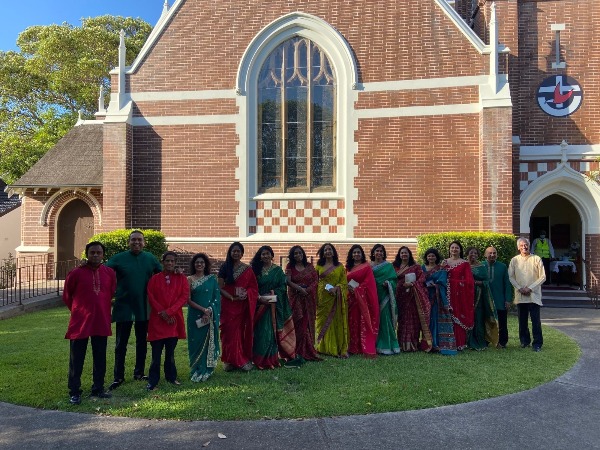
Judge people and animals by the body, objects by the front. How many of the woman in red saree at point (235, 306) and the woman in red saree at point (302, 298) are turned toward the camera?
2

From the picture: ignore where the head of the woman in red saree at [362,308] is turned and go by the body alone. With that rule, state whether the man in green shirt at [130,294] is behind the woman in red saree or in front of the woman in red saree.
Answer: in front

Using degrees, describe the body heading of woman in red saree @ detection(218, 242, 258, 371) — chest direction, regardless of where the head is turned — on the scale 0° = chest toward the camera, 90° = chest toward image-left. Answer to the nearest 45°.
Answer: approximately 0°

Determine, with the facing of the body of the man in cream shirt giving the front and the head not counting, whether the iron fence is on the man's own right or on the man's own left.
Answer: on the man's own right

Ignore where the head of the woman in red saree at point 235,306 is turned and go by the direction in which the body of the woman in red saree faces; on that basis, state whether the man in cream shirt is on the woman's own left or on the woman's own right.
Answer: on the woman's own left

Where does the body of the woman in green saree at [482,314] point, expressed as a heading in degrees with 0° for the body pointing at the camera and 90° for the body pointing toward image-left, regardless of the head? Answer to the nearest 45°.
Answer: approximately 45°

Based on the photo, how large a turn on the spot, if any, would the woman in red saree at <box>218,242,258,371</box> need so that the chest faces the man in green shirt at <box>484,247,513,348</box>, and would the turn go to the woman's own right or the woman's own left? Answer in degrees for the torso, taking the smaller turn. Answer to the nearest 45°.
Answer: approximately 90° to the woman's own left

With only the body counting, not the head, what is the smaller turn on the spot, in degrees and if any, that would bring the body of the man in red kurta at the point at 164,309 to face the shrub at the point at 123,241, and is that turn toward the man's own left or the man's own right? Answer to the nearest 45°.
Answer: approximately 180°
